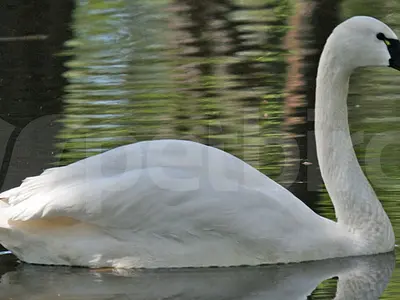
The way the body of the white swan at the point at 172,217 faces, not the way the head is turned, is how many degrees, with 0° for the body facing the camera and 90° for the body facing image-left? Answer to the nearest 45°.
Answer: approximately 270°
